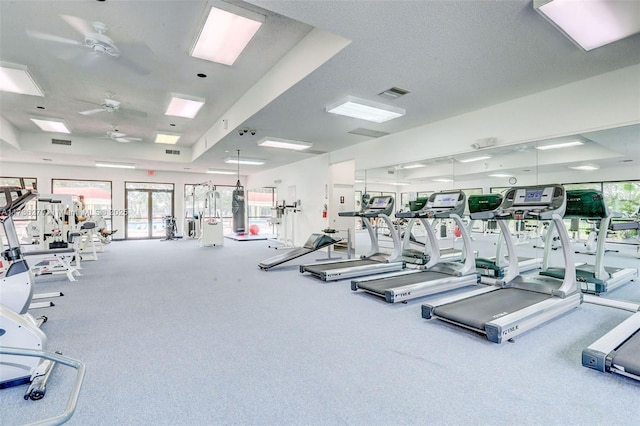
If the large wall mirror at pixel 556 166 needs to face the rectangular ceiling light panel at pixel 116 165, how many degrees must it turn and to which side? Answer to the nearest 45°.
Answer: approximately 45° to its right

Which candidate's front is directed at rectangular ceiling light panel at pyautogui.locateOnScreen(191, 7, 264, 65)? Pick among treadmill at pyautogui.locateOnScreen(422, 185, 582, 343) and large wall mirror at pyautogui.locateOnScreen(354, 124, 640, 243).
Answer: the large wall mirror

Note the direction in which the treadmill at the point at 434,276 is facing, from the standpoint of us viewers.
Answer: facing away from the viewer and to the right of the viewer

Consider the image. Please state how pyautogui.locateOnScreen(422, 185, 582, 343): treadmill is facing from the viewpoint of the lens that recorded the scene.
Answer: facing away from the viewer and to the right of the viewer

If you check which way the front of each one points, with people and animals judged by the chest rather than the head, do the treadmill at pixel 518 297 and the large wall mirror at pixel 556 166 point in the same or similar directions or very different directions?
very different directions

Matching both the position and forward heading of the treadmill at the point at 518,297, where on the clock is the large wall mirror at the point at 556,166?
The large wall mirror is roughly at 11 o'clock from the treadmill.

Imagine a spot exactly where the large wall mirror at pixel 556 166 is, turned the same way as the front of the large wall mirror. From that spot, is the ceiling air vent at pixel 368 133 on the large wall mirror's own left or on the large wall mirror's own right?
on the large wall mirror's own right

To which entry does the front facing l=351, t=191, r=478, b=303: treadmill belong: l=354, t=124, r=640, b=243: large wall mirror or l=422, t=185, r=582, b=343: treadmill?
the large wall mirror
